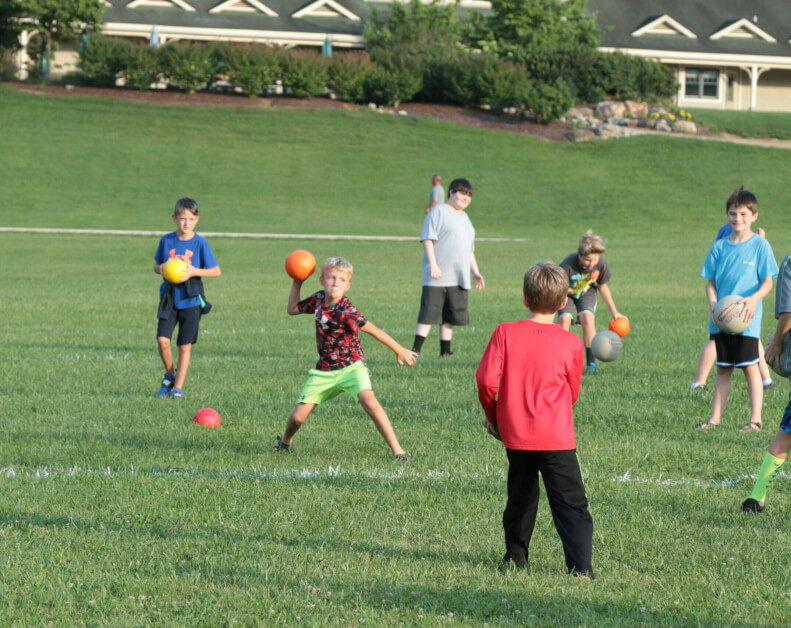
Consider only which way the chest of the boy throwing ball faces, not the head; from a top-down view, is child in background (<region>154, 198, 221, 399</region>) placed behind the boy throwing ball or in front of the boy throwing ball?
behind

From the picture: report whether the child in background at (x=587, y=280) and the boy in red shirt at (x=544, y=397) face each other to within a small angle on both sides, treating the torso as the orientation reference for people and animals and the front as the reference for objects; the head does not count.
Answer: yes

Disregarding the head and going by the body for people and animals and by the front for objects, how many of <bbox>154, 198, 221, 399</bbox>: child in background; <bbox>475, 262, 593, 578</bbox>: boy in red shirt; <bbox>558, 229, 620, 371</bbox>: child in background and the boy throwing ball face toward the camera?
3

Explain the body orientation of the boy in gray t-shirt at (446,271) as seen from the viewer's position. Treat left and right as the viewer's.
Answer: facing the viewer and to the right of the viewer

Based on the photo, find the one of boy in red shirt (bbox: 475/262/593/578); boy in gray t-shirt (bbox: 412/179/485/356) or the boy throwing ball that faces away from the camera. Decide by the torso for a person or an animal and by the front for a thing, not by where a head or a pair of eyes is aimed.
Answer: the boy in red shirt

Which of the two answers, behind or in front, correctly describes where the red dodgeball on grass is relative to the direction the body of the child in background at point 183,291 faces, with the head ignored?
in front

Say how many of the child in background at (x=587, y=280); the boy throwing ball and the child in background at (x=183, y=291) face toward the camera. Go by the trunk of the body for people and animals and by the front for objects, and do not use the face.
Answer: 3

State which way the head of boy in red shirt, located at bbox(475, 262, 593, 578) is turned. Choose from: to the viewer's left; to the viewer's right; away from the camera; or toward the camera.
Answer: away from the camera

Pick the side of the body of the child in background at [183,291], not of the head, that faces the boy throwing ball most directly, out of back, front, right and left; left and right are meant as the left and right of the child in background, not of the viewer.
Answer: front

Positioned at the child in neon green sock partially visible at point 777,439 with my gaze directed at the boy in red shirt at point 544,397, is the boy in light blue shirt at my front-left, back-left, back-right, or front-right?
back-right

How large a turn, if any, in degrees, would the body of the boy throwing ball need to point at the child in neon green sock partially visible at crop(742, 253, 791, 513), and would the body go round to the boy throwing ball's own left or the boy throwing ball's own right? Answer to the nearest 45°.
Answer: approximately 45° to the boy throwing ball's own left

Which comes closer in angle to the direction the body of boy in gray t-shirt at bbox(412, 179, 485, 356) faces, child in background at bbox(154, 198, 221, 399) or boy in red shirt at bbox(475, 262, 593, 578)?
the boy in red shirt

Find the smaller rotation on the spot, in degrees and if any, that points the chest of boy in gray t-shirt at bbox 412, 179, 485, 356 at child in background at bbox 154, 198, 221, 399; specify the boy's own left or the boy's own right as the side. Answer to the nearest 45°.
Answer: approximately 90° to the boy's own right
